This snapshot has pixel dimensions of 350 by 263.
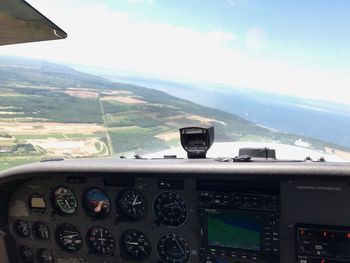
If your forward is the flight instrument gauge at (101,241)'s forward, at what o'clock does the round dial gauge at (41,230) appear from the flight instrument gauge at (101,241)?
The round dial gauge is roughly at 4 o'clock from the flight instrument gauge.

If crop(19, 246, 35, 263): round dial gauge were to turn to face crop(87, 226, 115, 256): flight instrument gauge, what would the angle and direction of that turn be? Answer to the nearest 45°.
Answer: approximately 45° to its left

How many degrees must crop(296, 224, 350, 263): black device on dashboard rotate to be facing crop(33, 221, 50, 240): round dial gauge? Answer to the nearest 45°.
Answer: approximately 90° to its right
